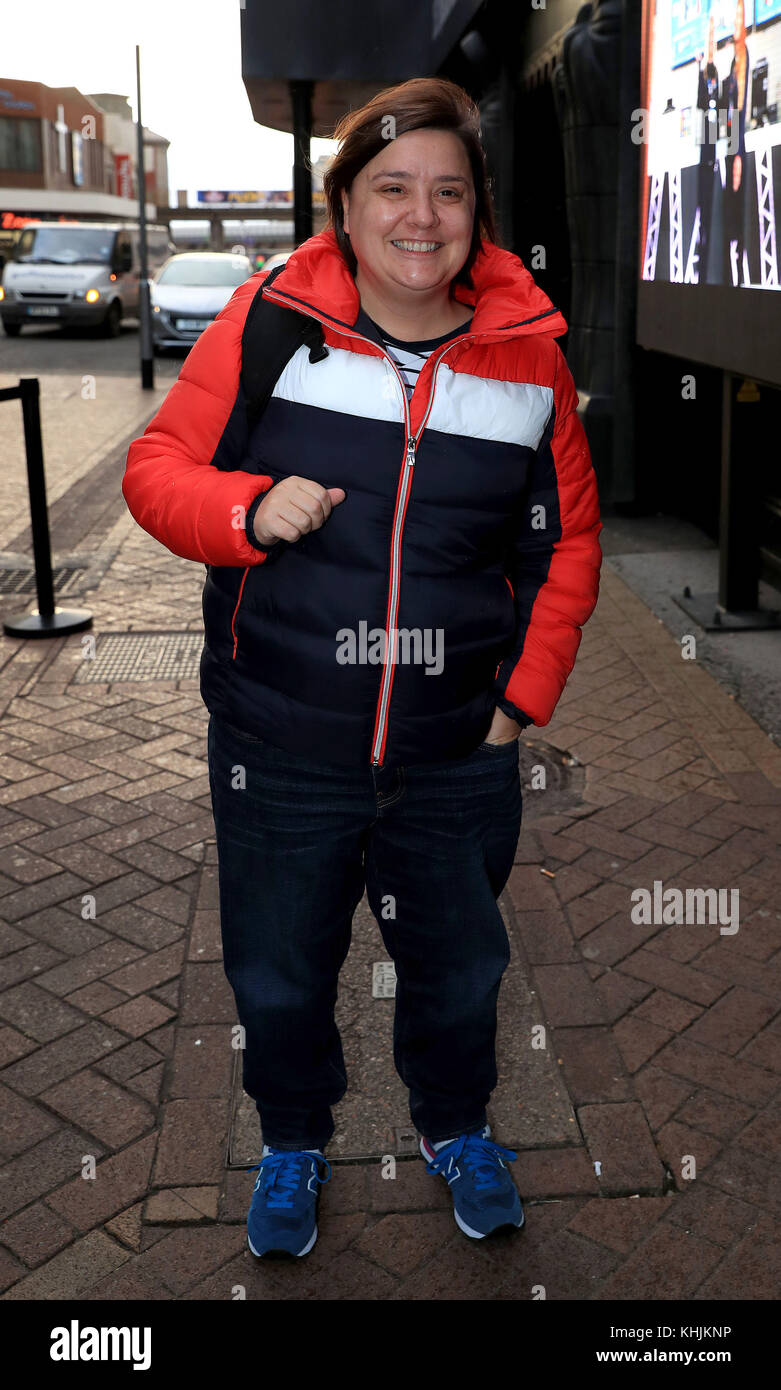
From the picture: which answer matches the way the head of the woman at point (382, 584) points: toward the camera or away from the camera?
toward the camera

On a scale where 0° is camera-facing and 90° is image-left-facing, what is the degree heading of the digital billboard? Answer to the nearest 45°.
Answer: approximately 45°

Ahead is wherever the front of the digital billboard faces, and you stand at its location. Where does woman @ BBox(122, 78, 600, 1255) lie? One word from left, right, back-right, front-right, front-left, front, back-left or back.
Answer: front-left

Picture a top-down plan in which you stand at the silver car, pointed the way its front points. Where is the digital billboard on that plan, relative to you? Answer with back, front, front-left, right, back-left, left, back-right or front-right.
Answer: front

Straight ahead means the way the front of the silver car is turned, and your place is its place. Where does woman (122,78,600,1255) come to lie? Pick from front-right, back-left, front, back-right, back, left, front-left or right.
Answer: front

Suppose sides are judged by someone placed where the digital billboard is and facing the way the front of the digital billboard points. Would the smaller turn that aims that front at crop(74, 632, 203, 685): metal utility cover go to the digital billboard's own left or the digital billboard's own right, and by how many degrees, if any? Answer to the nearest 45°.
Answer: approximately 45° to the digital billboard's own right

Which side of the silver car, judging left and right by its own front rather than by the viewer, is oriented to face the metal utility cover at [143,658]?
front

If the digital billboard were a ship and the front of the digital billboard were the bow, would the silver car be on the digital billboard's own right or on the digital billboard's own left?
on the digital billboard's own right

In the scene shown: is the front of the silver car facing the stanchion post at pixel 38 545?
yes

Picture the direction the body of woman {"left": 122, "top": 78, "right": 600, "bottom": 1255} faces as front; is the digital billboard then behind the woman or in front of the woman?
behind

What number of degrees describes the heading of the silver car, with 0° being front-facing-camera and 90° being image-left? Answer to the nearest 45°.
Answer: approximately 0°

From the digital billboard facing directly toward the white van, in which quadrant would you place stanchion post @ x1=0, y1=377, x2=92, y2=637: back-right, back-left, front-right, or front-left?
front-left
